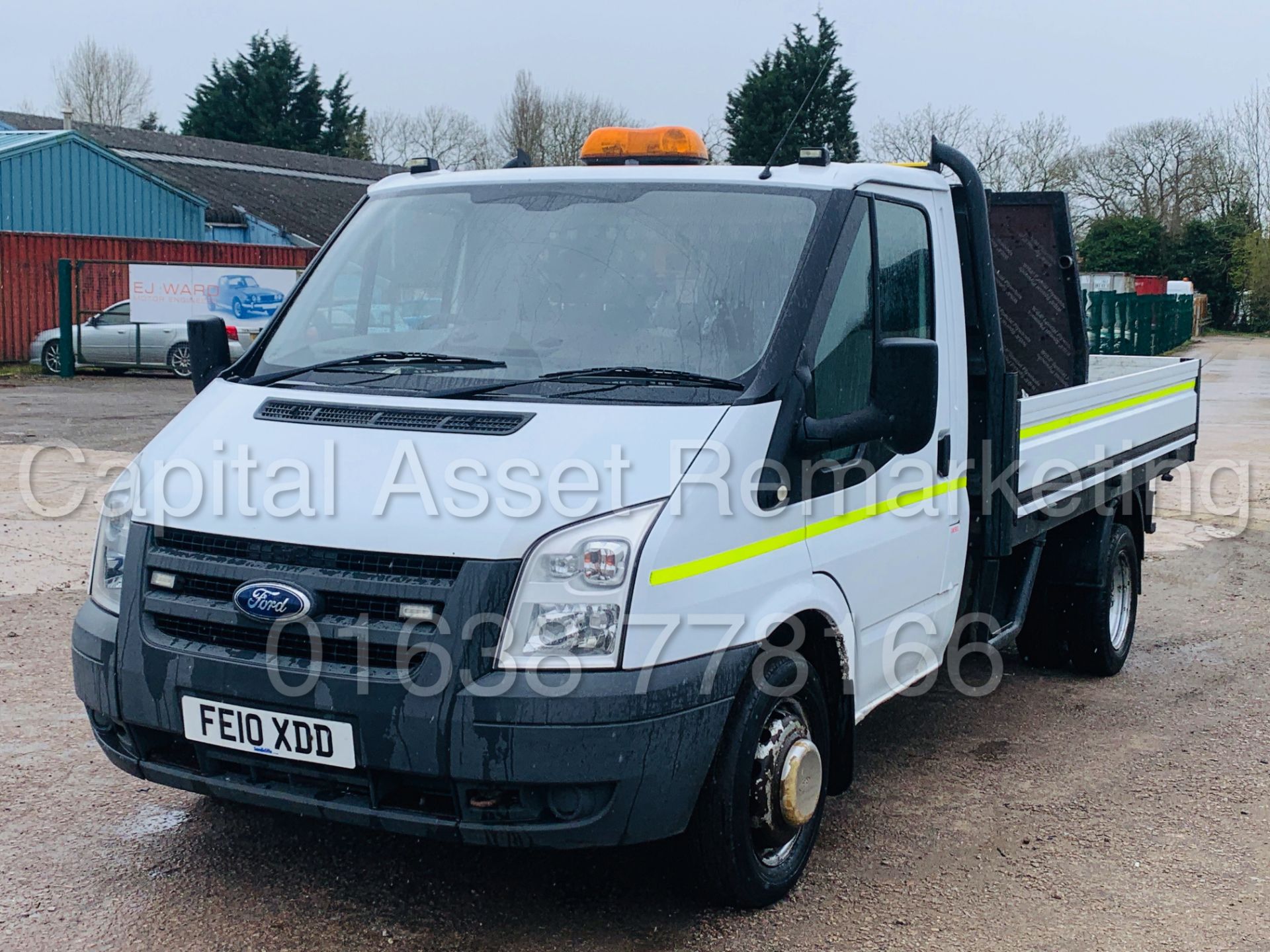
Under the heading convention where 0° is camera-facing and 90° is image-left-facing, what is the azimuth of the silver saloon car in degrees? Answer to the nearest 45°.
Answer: approximately 90°

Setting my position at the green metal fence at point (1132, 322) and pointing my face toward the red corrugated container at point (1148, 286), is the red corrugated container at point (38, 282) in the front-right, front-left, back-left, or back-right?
back-left

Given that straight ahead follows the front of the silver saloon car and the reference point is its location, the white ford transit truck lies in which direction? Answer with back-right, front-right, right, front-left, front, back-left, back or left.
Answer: left

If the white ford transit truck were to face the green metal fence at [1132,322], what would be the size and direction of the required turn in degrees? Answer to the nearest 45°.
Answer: approximately 135° to its right

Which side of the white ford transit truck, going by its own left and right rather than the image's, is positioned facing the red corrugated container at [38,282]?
right

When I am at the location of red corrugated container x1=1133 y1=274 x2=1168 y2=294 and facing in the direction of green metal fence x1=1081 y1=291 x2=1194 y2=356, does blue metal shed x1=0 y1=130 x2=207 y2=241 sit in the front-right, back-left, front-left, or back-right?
front-right

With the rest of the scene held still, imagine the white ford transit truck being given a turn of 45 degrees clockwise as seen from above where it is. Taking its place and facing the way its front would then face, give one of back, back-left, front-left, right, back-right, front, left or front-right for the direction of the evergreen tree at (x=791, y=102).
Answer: right

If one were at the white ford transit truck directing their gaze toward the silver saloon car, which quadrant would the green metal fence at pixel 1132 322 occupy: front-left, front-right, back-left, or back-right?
front-right

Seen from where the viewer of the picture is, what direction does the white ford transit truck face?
facing the viewer and to the left of the viewer
